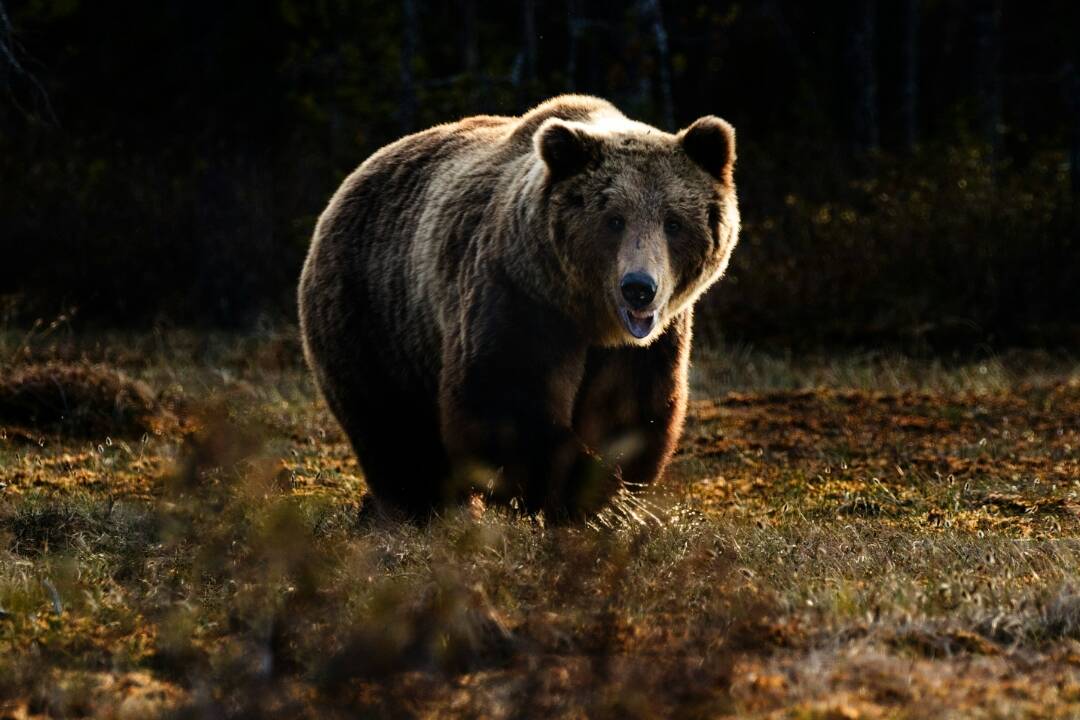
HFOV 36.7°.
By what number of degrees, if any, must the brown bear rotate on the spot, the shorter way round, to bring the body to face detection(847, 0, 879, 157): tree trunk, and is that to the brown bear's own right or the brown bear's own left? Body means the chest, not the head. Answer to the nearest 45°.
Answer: approximately 135° to the brown bear's own left

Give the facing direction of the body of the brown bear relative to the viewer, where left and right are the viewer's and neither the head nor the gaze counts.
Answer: facing the viewer and to the right of the viewer

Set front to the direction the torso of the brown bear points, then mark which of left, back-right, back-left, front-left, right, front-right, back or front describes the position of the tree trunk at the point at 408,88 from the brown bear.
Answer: back-left

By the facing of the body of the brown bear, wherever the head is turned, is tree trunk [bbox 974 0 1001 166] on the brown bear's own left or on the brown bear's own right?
on the brown bear's own left

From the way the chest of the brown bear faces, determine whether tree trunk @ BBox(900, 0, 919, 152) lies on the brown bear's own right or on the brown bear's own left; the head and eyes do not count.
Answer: on the brown bear's own left

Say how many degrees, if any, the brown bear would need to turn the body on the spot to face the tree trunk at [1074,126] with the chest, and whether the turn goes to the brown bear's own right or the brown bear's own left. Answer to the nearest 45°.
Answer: approximately 90° to the brown bear's own left
